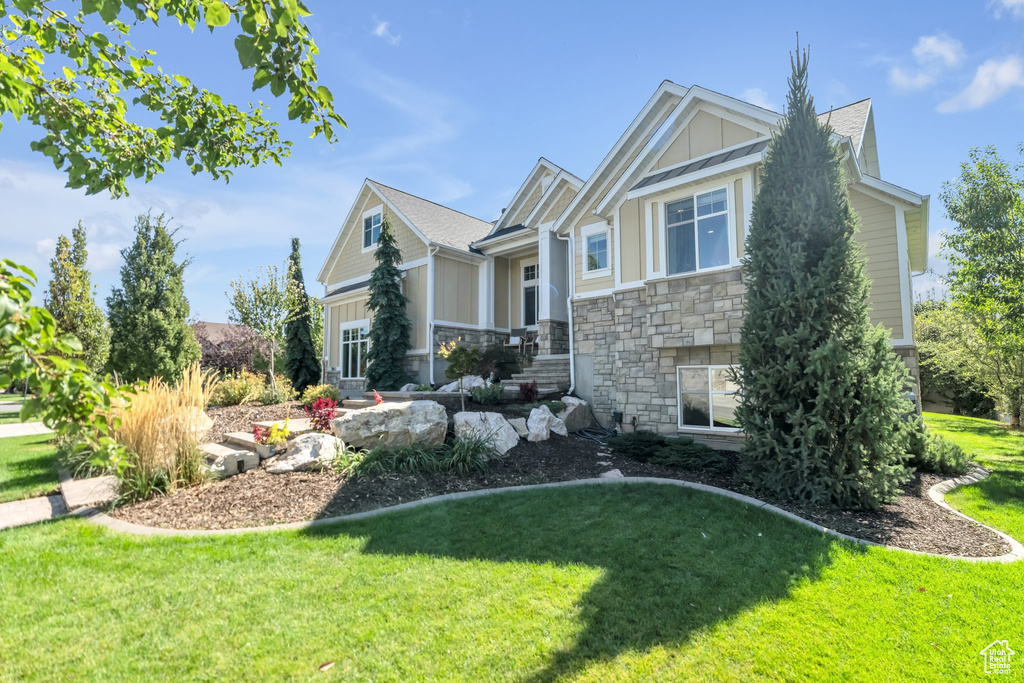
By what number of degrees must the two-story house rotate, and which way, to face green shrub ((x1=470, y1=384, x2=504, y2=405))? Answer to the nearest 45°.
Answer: approximately 45° to its right

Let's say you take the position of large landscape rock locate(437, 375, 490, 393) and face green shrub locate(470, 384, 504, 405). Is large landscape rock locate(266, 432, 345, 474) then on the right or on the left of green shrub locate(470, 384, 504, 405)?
right

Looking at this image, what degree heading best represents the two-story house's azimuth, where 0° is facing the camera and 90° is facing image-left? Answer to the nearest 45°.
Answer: approximately 45°

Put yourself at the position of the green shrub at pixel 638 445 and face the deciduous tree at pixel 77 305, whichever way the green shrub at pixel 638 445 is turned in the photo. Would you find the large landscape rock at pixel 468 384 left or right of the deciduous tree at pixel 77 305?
right

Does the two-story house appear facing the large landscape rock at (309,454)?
yes

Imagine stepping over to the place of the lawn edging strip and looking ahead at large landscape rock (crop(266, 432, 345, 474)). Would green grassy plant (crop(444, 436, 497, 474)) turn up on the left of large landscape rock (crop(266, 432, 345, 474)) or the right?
right

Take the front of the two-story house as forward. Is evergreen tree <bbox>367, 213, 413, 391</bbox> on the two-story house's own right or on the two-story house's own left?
on the two-story house's own right

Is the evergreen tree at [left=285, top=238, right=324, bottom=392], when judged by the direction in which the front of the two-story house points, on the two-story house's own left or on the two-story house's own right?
on the two-story house's own right

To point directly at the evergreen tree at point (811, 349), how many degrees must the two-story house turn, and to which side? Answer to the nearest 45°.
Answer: approximately 45° to its left
